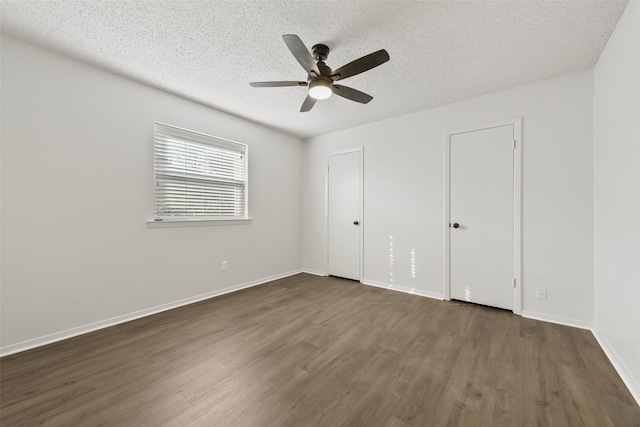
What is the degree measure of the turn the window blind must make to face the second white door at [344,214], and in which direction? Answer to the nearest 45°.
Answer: approximately 45° to its left

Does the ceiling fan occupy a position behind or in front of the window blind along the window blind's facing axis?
in front

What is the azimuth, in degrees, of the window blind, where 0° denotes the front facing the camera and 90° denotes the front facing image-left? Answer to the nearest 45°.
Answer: approximately 315°

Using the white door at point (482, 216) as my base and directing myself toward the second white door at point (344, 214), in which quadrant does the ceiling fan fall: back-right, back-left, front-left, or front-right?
front-left

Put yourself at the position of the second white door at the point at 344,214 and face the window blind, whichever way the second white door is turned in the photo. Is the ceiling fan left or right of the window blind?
left

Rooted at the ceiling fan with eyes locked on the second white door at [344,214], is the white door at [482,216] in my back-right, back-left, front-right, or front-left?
front-right
